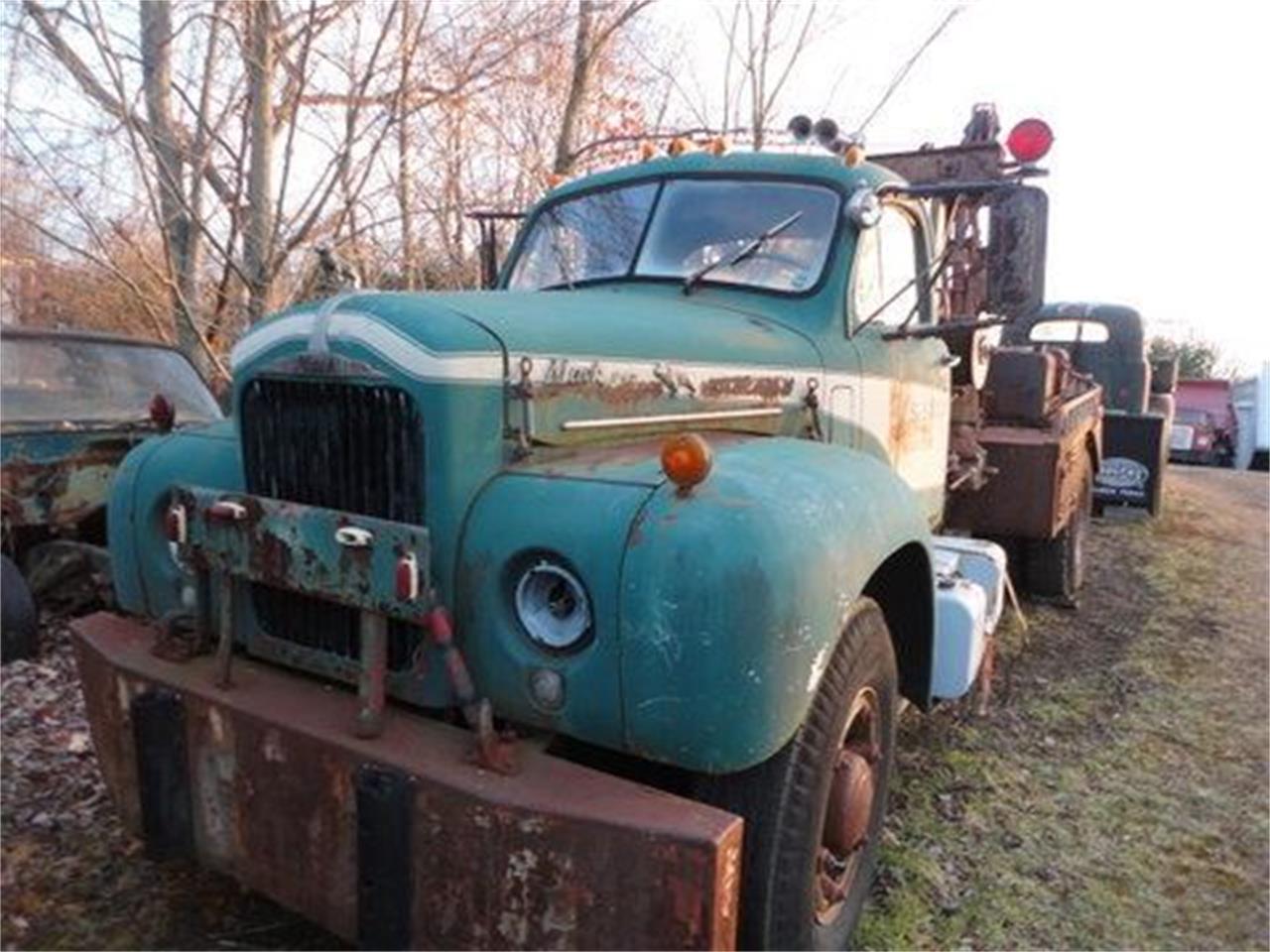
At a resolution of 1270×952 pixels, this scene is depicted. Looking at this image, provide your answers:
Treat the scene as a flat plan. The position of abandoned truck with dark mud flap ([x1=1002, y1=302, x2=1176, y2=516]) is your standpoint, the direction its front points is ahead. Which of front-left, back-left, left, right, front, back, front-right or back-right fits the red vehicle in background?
front

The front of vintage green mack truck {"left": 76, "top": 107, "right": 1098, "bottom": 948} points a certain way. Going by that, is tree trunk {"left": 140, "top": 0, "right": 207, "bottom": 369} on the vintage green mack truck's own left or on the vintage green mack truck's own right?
on the vintage green mack truck's own right

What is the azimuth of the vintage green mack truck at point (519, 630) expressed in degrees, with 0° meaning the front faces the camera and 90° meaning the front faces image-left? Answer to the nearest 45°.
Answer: approximately 45°

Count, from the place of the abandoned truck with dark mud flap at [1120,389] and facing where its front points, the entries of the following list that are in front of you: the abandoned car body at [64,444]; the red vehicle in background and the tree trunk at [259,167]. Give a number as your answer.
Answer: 1

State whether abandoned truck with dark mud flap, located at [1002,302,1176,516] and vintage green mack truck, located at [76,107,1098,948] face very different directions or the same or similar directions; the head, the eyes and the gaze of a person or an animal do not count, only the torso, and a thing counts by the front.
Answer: very different directions

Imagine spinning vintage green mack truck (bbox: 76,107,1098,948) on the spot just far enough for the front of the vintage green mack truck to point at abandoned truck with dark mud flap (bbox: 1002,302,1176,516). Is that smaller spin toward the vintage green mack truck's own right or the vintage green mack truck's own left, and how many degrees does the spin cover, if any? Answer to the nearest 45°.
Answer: approximately 180°

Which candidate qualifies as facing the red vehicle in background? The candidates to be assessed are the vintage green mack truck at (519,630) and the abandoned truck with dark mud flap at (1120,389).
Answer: the abandoned truck with dark mud flap

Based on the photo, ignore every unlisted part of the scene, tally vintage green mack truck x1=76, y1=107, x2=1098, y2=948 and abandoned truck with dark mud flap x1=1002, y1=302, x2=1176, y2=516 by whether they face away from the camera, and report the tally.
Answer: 1

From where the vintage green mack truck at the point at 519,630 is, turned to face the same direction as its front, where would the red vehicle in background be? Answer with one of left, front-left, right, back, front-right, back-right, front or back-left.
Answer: back

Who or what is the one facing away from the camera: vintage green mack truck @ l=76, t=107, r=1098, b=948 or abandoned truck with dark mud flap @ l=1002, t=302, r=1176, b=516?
the abandoned truck with dark mud flap

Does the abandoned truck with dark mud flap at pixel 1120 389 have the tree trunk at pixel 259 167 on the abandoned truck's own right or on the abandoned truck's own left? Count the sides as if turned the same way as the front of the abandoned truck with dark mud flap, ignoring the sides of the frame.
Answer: on the abandoned truck's own left

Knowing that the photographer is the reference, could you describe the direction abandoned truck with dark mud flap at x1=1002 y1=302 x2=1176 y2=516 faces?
facing away from the viewer

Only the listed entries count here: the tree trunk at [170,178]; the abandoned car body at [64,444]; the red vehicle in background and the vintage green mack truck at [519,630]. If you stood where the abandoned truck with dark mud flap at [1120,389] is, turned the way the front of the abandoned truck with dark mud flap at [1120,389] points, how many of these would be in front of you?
1

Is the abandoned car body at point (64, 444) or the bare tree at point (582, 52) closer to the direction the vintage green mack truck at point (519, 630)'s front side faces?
the abandoned car body

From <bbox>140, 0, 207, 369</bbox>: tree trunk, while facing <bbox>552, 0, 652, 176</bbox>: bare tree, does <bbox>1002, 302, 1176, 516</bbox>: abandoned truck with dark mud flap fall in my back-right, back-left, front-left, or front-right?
front-right

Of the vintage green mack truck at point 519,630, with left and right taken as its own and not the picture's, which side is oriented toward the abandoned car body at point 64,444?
right
